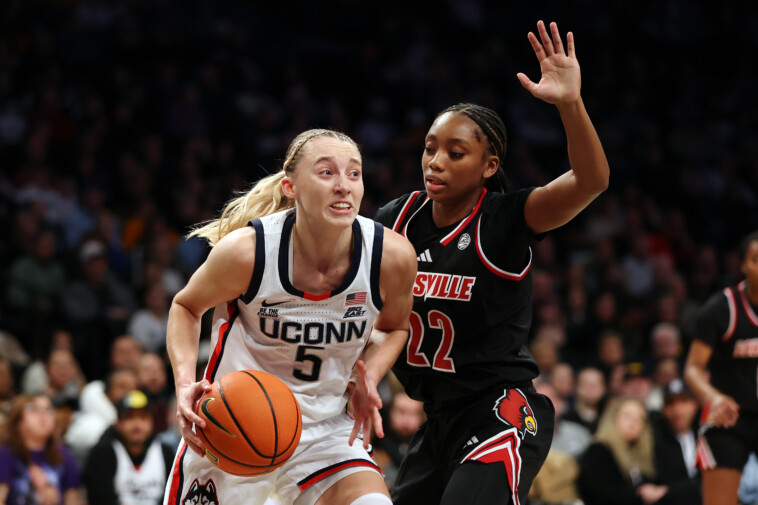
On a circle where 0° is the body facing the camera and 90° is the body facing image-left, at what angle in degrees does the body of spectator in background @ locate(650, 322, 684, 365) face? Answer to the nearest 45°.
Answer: approximately 0°

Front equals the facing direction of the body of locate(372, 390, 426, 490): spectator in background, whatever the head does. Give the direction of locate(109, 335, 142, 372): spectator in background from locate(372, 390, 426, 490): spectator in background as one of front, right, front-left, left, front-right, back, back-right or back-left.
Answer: right

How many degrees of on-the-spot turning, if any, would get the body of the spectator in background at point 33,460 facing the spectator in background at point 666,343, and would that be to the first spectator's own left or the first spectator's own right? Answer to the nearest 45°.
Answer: approximately 90° to the first spectator's own left

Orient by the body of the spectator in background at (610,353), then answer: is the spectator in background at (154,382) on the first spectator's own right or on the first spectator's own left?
on the first spectator's own right

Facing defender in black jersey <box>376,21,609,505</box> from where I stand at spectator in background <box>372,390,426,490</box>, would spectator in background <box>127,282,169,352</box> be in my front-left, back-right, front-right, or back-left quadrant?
back-right

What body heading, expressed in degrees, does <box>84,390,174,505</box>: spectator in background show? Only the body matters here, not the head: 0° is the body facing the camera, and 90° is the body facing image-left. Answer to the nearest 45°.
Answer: approximately 0°

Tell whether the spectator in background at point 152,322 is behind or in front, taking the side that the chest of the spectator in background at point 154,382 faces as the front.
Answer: behind

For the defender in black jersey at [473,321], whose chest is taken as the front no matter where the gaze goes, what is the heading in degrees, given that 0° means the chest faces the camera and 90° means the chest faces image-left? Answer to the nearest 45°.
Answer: approximately 45°

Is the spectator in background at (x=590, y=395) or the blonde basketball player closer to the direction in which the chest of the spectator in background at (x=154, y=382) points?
the blonde basketball player

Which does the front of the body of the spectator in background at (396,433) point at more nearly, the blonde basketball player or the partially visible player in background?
the blonde basketball player

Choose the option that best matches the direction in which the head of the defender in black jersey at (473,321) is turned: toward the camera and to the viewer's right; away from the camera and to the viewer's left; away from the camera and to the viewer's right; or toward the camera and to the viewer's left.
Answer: toward the camera and to the viewer's left

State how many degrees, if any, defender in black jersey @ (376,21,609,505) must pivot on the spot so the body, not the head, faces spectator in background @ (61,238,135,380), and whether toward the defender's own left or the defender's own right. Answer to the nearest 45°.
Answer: approximately 90° to the defender's own right
